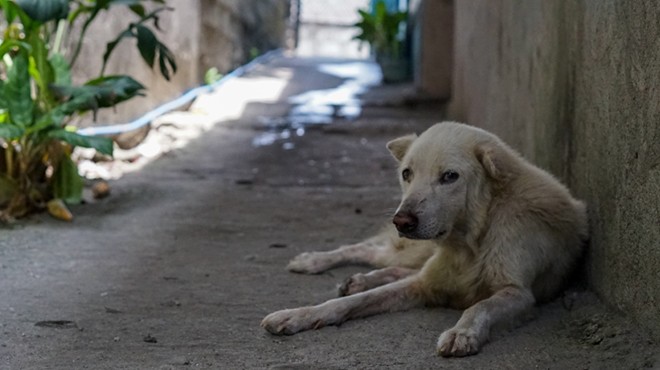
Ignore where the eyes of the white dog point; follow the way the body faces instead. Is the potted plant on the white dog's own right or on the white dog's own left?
on the white dog's own right

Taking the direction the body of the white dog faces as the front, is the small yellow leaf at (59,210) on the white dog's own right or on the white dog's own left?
on the white dog's own right

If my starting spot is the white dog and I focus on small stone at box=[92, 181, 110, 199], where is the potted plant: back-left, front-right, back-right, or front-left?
front-right

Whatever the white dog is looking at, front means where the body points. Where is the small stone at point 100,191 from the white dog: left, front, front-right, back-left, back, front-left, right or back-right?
right

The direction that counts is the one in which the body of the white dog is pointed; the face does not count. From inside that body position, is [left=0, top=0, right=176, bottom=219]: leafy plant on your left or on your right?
on your right

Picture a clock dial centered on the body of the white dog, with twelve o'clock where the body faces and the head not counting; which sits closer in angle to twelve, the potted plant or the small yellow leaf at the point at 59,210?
the small yellow leaf

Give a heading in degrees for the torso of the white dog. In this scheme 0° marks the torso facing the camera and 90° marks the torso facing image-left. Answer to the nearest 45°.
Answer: approximately 45°
